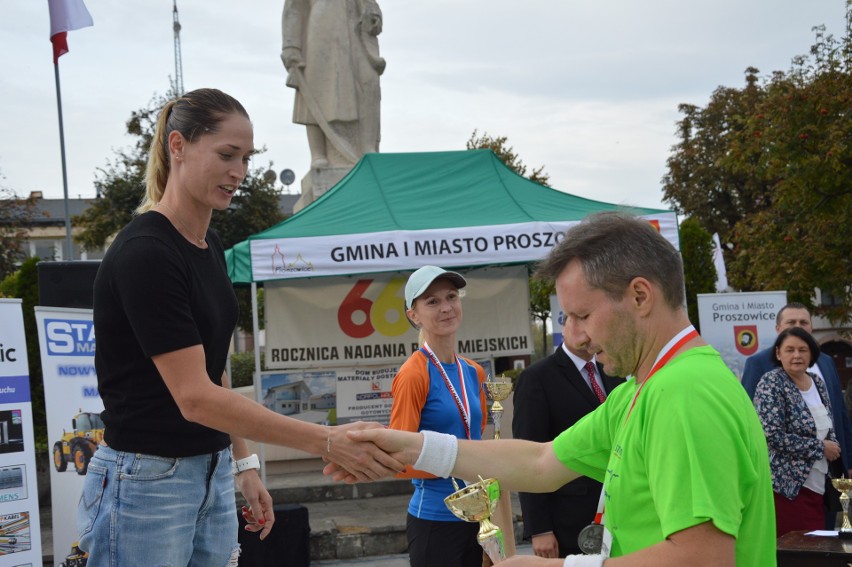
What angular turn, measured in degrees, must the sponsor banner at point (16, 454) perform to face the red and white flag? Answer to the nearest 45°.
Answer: approximately 180°

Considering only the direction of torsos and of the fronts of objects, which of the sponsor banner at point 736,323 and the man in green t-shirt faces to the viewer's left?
the man in green t-shirt

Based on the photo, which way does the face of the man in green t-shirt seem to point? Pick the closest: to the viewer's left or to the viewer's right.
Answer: to the viewer's left

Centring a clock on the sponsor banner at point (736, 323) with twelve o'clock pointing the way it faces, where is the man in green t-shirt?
The man in green t-shirt is roughly at 12 o'clock from the sponsor banner.

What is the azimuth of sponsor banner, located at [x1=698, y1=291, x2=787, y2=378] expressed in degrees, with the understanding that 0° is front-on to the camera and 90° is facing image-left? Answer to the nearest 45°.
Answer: approximately 0°

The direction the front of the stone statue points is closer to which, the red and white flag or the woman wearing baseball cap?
the woman wearing baseball cap

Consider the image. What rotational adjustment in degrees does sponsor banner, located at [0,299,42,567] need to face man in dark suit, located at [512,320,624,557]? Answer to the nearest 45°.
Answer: approximately 45° to its left

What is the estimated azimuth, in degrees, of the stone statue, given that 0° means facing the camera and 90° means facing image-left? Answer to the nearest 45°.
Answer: approximately 0°

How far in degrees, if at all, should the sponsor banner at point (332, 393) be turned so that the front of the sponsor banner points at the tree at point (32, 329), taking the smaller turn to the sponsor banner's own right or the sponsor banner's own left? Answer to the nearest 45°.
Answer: approximately 90° to the sponsor banner's own right

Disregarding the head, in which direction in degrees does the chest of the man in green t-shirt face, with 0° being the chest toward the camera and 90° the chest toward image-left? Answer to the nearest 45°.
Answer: approximately 90°

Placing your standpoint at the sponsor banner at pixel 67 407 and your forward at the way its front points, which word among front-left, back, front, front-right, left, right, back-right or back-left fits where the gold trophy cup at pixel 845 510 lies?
front-left
